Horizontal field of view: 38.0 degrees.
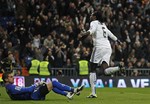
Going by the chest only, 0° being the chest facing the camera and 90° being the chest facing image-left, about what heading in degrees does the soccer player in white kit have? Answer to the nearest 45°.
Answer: approximately 135°

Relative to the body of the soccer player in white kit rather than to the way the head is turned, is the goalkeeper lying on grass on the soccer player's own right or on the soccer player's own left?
on the soccer player's own left
